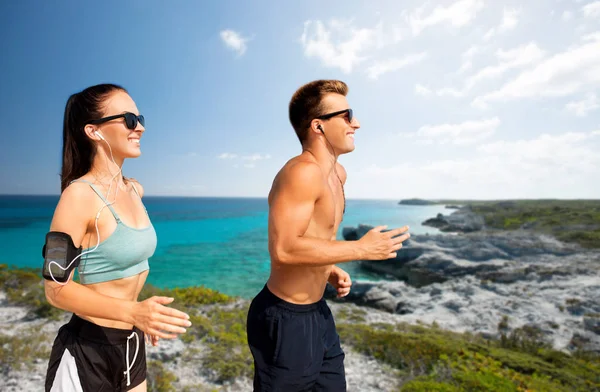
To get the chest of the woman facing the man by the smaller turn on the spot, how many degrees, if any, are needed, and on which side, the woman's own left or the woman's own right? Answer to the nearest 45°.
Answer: approximately 45° to the woman's own left

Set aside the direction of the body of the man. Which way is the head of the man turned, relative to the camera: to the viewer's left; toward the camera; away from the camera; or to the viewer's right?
to the viewer's right

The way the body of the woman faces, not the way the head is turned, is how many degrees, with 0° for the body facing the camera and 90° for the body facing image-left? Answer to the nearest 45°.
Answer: approximately 315°

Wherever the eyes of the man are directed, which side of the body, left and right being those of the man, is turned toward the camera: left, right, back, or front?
right

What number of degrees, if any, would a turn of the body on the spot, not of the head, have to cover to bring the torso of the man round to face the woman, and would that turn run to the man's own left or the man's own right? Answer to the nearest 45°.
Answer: approximately 180°
